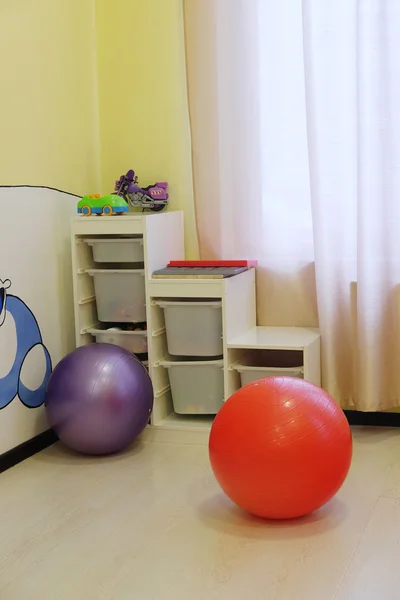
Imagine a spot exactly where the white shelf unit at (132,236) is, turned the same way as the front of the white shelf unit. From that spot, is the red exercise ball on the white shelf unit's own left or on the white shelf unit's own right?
on the white shelf unit's own left

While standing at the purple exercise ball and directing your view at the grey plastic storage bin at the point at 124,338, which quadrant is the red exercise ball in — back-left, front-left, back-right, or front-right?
back-right

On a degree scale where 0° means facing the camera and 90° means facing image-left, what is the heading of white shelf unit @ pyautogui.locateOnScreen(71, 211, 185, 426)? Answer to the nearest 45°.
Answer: approximately 45°

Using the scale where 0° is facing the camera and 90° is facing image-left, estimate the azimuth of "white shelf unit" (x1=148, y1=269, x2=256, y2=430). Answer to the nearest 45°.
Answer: approximately 45°
